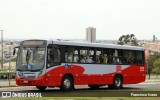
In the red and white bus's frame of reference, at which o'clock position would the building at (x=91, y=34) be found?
The building is roughly at 5 o'clock from the red and white bus.

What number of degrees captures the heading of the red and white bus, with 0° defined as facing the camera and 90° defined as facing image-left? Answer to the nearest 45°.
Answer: approximately 45°
